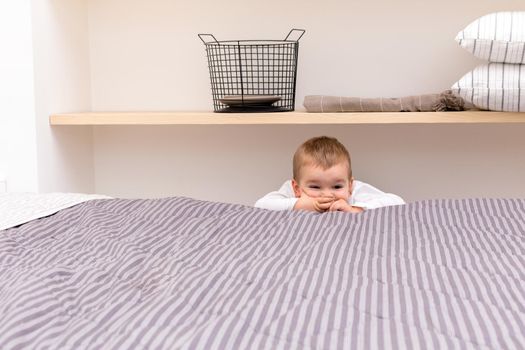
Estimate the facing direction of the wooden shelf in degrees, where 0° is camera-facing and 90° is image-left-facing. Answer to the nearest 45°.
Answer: approximately 0°

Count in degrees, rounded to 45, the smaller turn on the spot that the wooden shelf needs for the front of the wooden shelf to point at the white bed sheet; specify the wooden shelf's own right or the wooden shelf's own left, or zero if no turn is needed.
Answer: approximately 45° to the wooden shelf's own right

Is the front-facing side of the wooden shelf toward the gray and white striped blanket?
yes
